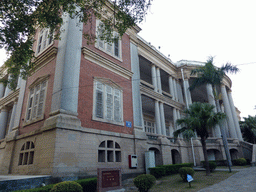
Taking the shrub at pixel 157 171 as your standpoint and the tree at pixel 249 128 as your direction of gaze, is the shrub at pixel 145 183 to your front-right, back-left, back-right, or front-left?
back-right

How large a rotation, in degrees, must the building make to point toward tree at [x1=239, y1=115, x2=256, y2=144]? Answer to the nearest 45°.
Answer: approximately 90° to its left

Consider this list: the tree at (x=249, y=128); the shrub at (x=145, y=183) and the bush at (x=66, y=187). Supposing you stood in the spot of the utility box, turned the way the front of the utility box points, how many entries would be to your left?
1

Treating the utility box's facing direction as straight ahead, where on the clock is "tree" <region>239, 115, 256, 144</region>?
The tree is roughly at 9 o'clock from the utility box.

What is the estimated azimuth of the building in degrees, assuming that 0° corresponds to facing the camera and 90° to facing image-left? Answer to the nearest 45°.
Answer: approximately 315°

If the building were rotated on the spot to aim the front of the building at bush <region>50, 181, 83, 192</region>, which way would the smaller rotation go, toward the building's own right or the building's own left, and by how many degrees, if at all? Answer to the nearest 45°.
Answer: approximately 45° to the building's own right

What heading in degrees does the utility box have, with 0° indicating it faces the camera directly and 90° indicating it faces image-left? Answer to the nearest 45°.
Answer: approximately 315°
